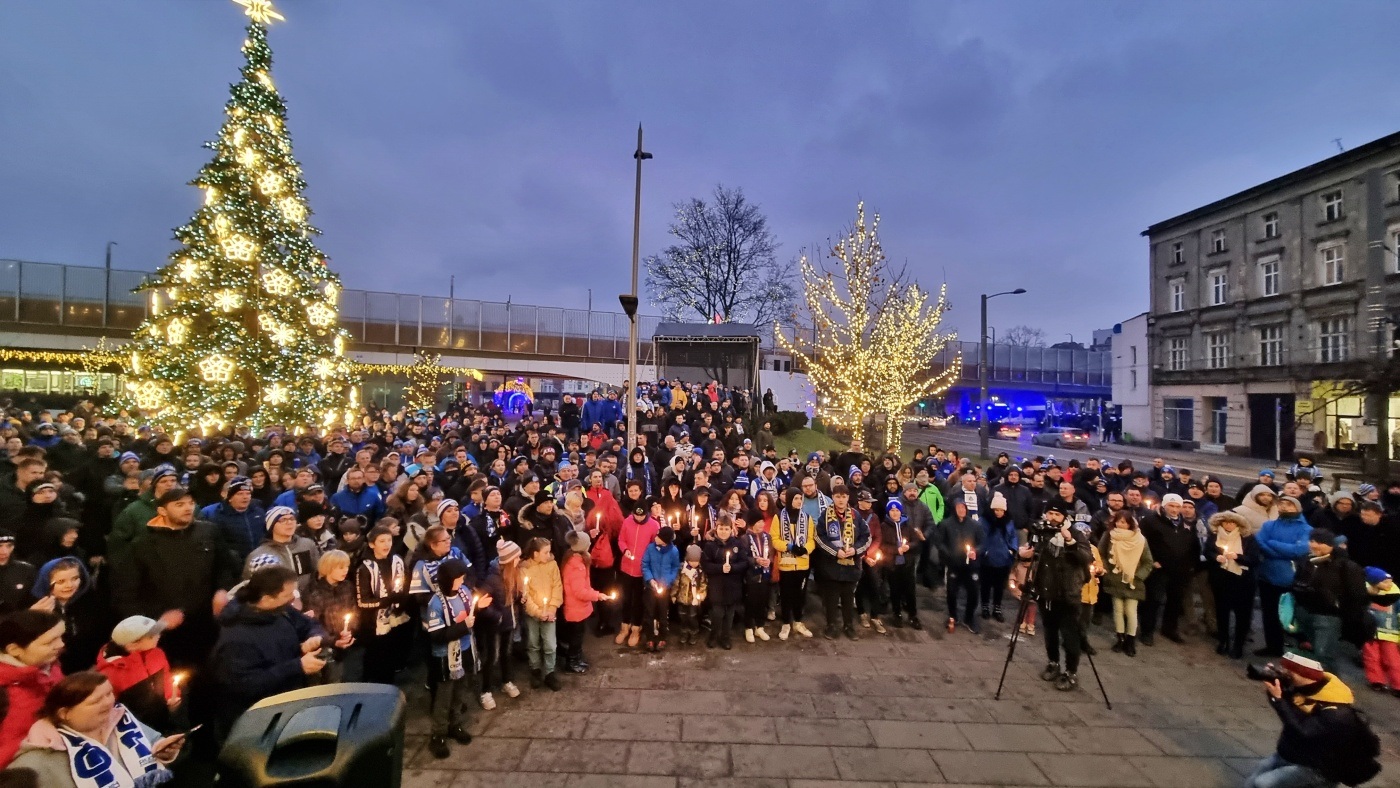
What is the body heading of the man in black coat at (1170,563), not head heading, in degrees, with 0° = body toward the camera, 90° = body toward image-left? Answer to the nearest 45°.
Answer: approximately 0°

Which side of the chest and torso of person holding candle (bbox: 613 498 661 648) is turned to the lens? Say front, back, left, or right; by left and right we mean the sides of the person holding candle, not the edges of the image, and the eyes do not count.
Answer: front

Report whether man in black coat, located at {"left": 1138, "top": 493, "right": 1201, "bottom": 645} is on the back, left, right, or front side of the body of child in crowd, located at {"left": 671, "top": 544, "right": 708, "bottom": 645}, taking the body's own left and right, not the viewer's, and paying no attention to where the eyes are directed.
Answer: left

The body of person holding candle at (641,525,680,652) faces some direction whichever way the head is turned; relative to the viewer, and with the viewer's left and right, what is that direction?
facing the viewer

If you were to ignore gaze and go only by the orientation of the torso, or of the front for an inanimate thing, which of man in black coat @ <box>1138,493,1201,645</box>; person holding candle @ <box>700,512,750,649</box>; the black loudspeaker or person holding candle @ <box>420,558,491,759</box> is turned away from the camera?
the black loudspeaker

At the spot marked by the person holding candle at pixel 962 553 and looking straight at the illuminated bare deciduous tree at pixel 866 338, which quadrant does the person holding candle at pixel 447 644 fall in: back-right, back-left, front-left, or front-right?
back-left

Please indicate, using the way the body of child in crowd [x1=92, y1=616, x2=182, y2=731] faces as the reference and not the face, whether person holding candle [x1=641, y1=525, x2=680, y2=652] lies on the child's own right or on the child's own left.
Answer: on the child's own left

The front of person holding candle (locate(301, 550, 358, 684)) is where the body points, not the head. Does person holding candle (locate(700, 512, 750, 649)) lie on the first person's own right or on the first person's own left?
on the first person's own left

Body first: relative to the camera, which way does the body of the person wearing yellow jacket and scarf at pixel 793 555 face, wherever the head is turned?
toward the camera

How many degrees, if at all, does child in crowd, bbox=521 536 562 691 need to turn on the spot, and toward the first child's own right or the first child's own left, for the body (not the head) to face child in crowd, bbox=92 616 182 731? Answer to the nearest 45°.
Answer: approximately 90° to the first child's own right

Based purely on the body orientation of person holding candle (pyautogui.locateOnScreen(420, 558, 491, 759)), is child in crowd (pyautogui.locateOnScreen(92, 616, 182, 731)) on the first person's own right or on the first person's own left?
on the first person's own right

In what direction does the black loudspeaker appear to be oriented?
away from the camera

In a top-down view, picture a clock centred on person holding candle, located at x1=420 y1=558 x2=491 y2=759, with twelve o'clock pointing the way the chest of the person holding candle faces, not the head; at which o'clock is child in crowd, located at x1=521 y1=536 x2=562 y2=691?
The child in crowd is roughly at 9 o'clock from the person holding candle.

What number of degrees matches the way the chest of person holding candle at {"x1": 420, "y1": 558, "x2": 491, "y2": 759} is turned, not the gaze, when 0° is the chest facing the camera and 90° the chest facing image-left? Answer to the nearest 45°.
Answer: approximately 315°

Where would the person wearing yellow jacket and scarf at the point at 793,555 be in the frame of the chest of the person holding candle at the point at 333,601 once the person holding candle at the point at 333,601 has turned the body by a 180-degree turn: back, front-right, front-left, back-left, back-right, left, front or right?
back-right
